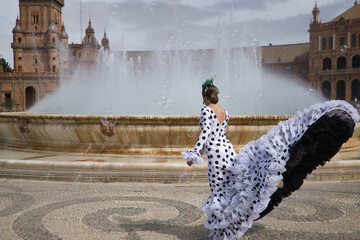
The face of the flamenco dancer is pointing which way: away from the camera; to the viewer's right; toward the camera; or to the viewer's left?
away from the camera

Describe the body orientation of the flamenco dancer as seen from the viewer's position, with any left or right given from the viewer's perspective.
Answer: facing away from the viewer and to the left of the viewer
